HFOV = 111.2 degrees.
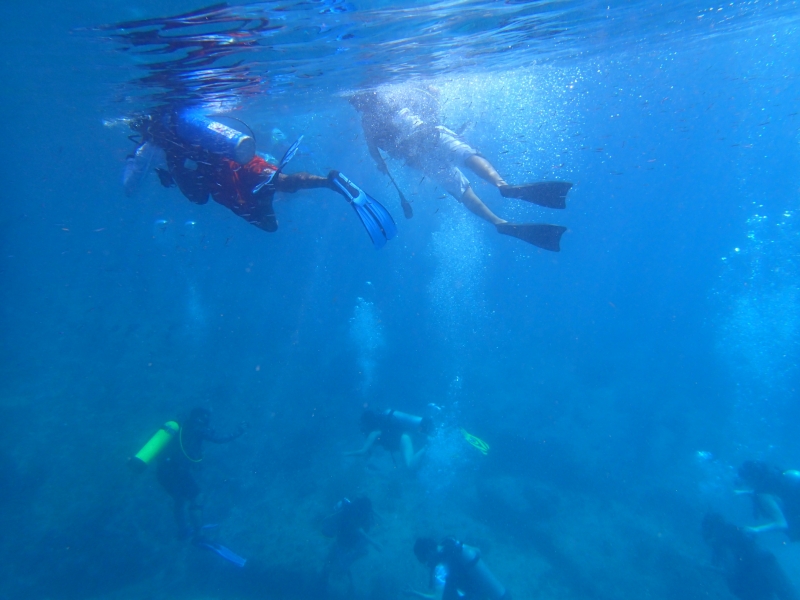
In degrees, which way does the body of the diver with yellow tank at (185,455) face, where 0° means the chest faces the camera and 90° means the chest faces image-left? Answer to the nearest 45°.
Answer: approximately 270°
